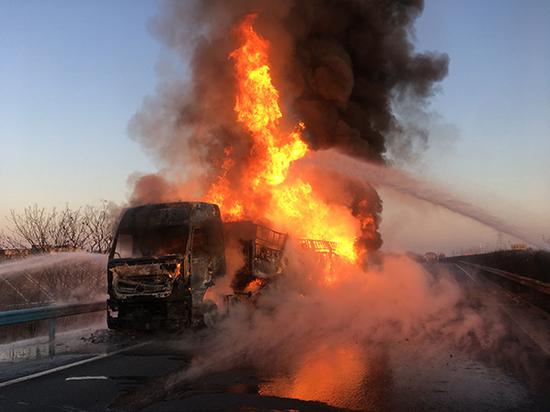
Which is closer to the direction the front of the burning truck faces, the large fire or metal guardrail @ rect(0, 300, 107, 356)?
the metal guardrail

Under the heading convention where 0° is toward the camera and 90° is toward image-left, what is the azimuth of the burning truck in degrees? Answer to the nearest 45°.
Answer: approximately 45°

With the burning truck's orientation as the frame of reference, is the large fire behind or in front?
behind
